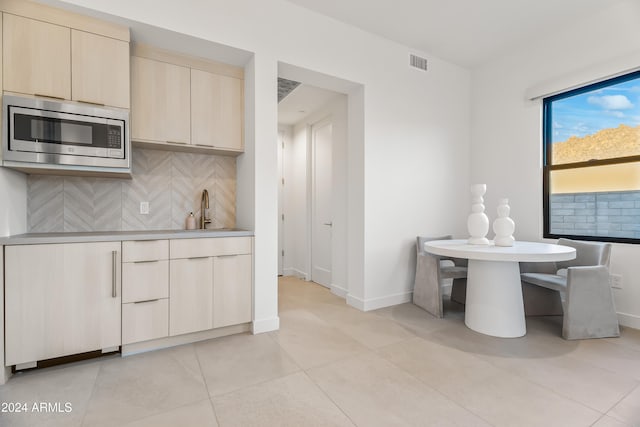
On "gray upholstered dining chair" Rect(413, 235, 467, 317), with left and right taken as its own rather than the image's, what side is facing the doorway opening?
back

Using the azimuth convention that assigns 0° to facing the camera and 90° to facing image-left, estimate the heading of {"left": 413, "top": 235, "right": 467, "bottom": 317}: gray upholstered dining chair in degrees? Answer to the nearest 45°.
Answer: approximately 315°

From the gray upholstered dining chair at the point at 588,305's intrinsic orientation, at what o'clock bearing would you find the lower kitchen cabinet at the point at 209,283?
The lower kitchen cabinet is roughly at 12 o'clock from the gray upholstered dining chair.

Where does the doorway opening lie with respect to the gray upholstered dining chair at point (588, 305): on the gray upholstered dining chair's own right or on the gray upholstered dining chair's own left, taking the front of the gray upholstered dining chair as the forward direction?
on the gray upholstered dining chair's own right

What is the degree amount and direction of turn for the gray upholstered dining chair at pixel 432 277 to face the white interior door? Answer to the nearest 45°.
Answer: approximately 180°

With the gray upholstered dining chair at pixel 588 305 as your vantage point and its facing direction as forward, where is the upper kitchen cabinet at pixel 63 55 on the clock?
The upper kitchen cabinet is roughly at 12 o'clock from the gray upholstered dining chair.

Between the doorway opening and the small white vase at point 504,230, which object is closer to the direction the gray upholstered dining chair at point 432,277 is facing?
the small white vase

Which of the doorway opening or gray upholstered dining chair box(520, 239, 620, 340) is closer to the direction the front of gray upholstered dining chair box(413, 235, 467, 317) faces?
the gray upholstered dining chair
